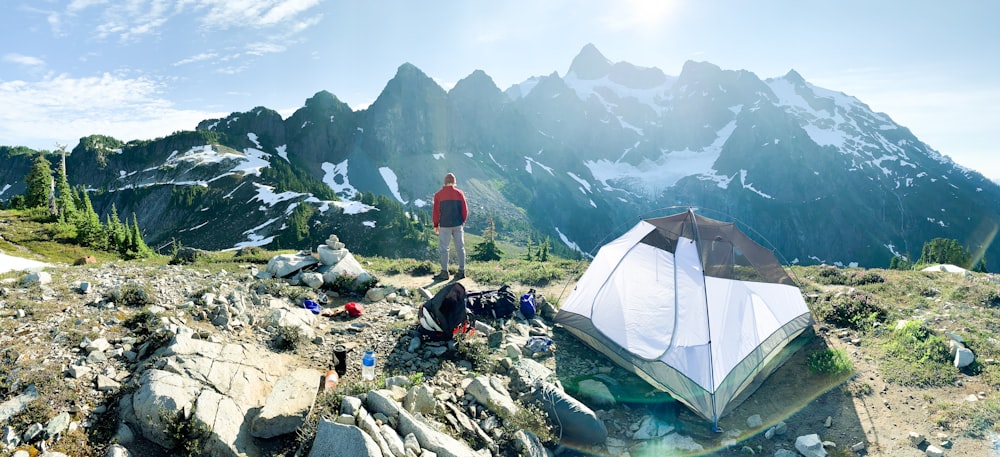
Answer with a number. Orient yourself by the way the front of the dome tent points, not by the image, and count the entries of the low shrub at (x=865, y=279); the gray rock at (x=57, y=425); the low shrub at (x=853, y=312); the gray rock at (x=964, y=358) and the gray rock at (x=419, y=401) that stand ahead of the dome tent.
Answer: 2

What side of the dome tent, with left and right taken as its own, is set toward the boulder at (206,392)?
front

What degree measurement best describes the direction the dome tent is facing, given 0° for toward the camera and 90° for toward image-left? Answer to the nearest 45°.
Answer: approximately 45°

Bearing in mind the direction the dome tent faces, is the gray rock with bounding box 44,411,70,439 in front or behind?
in front

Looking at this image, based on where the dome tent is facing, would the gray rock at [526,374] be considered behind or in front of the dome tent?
in front

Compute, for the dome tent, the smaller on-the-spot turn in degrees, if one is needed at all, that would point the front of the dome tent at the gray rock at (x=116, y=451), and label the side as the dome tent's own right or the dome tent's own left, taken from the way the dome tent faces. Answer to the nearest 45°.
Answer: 0° — it already faces it

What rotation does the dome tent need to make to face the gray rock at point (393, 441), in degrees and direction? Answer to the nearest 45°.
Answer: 0° — it already faces it

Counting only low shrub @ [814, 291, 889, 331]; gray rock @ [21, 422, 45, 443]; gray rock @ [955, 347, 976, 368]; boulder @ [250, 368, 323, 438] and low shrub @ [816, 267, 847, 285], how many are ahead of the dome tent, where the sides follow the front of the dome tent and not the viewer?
2

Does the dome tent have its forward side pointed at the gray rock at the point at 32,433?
yes

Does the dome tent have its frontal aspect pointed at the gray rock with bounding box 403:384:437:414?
yes

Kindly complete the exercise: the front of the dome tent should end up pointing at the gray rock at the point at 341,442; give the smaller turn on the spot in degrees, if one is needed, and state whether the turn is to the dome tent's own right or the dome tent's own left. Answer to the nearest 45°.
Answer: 0° — it already faces it
